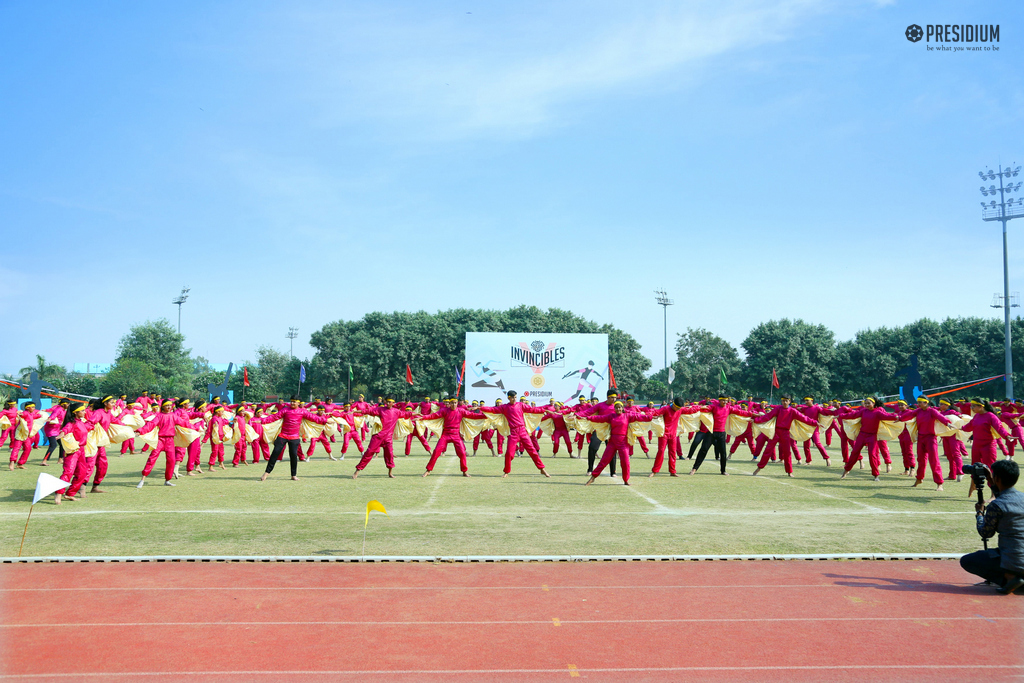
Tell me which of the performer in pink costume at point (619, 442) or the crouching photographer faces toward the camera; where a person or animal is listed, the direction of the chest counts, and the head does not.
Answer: the performer in pink costume

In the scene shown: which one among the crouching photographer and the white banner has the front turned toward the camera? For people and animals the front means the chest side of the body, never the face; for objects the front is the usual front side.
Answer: the white banner

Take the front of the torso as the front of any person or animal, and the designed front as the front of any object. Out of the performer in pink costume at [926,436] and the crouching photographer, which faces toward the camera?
the performer in pink costume

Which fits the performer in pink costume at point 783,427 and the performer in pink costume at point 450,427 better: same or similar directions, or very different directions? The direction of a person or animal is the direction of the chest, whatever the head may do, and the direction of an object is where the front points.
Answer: same or similar directions

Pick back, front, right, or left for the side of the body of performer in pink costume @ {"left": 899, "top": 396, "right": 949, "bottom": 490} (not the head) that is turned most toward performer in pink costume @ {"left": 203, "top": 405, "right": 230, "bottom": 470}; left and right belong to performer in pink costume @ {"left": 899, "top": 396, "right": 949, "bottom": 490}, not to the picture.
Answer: right

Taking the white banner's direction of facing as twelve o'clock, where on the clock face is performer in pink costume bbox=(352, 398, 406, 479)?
The performer in pink costume is roughly at 12 o'clock from the white banner.

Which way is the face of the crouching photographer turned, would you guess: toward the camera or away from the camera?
away from the camera

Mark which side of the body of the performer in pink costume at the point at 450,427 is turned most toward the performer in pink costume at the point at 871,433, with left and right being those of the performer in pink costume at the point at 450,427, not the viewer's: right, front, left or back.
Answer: left

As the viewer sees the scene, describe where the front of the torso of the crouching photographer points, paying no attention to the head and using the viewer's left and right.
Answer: facing away from the viewer and to the left of the viewer

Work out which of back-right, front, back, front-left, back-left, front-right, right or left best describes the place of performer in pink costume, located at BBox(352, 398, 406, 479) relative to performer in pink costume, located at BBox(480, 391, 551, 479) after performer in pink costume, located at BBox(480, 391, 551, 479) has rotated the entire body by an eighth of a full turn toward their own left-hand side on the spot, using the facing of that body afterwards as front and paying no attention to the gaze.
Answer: back-right

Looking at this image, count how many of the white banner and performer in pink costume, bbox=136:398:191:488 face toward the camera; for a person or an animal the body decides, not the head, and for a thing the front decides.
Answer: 2

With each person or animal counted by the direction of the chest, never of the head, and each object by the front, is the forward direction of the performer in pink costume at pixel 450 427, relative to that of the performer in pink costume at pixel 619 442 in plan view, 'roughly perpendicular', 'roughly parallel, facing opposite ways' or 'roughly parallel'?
roughly parallel

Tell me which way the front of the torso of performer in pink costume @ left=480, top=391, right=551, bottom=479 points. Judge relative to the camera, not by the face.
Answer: toward the camera

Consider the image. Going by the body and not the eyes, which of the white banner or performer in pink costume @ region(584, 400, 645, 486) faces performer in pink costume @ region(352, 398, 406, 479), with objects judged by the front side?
the white banner

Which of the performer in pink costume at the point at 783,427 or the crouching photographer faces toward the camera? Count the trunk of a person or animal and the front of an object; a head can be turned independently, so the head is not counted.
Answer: the performer in pink costume

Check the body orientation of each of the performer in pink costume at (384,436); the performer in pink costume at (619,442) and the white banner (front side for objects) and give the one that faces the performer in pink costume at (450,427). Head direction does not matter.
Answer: the white banner

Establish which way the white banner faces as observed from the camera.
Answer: facing the viewer
